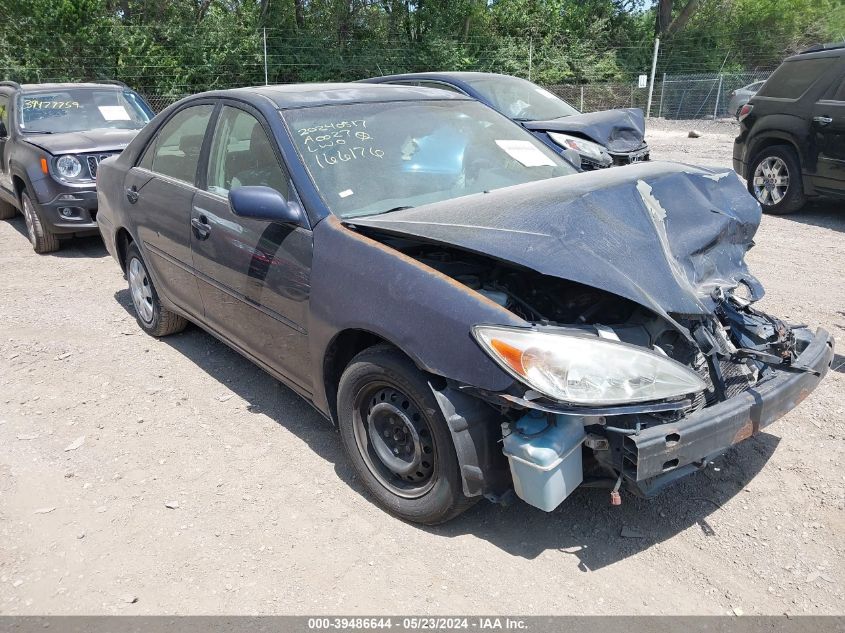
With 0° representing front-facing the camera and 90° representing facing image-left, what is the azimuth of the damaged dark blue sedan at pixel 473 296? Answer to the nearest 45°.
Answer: approximately 315°

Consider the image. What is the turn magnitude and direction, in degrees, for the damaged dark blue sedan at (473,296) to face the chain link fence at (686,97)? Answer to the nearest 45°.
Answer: approximately 135° to its left
